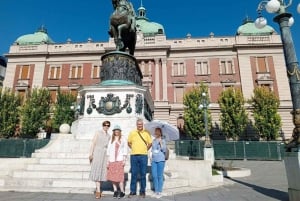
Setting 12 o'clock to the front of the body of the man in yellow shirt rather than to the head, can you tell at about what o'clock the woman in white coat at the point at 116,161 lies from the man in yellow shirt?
The woman in white coat is roughly at 3 o'clock from the man in yellow shirt.

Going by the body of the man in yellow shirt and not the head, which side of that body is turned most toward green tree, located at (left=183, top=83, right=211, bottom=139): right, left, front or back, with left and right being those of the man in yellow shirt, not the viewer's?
back

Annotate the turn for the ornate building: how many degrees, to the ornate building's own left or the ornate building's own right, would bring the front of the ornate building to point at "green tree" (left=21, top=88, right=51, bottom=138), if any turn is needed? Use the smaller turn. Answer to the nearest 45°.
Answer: approximately 90° to the ornate building's own right

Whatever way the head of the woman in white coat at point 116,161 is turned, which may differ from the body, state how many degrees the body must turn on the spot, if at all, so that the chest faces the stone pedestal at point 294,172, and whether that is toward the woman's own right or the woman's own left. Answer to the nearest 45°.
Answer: approximately 90° to the woman's own left

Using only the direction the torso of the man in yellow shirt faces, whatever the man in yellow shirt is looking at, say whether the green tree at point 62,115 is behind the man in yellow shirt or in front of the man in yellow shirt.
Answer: behind

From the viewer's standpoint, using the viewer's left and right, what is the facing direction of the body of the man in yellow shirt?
facing the viewer

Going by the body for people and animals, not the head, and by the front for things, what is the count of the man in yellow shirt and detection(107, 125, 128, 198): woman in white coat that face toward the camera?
2

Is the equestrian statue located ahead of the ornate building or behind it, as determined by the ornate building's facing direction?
ahead

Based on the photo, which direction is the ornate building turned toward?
toward the camera

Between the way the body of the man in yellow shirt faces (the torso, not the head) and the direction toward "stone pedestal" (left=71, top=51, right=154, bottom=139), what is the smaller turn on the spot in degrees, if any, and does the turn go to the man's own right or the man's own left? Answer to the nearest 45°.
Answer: approximately 180°
